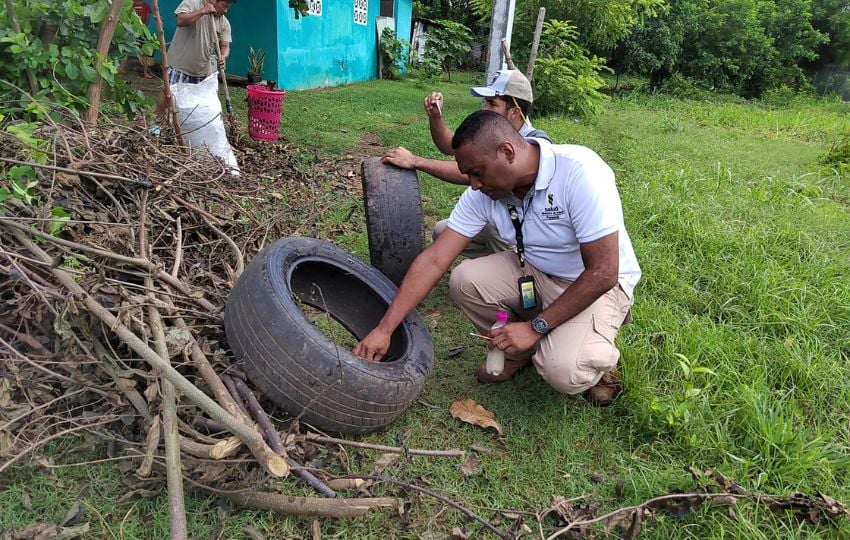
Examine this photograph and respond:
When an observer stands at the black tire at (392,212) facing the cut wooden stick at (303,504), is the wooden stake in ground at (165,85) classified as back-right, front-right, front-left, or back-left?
back-right

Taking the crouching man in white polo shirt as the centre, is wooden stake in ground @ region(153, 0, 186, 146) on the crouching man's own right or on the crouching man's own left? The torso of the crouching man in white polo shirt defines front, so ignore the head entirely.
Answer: on the crouching man's own right

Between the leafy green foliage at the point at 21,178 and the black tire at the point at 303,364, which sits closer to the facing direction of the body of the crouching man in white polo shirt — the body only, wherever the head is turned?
the black tire

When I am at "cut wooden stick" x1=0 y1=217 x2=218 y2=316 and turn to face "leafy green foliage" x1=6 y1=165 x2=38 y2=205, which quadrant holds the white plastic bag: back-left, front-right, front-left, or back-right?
front-right

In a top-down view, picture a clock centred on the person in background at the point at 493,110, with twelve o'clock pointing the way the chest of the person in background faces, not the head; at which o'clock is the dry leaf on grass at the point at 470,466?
The dry leaf on grass is roughly at 9 o'clock from the person in background.

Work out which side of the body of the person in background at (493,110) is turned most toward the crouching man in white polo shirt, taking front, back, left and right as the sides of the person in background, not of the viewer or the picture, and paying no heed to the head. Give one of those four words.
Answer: left

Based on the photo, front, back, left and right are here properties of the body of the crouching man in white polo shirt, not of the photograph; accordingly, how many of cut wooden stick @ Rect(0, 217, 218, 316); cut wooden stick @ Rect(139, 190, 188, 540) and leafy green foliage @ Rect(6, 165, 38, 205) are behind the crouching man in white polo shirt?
0

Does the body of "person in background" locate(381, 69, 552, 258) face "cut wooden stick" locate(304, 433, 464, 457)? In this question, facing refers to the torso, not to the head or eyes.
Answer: no

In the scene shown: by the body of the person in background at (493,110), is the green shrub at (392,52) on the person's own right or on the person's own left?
on the person's own right

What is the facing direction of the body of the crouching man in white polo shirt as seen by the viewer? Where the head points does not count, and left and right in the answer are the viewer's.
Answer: facing the viewer and to the left of the viewer

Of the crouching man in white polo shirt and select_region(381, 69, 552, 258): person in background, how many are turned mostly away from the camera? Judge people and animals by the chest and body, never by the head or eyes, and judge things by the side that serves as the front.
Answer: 0

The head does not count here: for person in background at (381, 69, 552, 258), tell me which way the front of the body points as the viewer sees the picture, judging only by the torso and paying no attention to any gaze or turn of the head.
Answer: to the viewer's left

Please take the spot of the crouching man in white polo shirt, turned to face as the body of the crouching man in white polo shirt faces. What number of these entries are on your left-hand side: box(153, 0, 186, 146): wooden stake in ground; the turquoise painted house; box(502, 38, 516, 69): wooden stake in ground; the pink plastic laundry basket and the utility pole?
0

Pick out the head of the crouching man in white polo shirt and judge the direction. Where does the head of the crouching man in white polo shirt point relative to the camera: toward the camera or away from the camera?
toward the camera

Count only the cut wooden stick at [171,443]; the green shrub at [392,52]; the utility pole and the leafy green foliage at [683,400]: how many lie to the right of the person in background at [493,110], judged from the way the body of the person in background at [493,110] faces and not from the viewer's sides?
2

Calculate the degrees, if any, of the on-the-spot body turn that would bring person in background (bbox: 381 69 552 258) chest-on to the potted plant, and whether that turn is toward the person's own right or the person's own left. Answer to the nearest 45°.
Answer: approximately 45° to the person's own right

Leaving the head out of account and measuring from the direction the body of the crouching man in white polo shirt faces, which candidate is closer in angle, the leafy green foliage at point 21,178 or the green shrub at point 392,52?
the leafy green foliage

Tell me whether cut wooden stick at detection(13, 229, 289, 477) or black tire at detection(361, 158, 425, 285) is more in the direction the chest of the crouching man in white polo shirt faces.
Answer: the cut wooden stick

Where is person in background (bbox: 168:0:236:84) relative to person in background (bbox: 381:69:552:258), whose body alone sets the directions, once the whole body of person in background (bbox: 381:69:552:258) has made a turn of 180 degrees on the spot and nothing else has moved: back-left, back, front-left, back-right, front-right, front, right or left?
back-left

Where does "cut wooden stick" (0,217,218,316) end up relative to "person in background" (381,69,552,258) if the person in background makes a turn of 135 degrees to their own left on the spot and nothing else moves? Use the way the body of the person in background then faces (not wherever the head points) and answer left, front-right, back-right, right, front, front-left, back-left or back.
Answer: right
